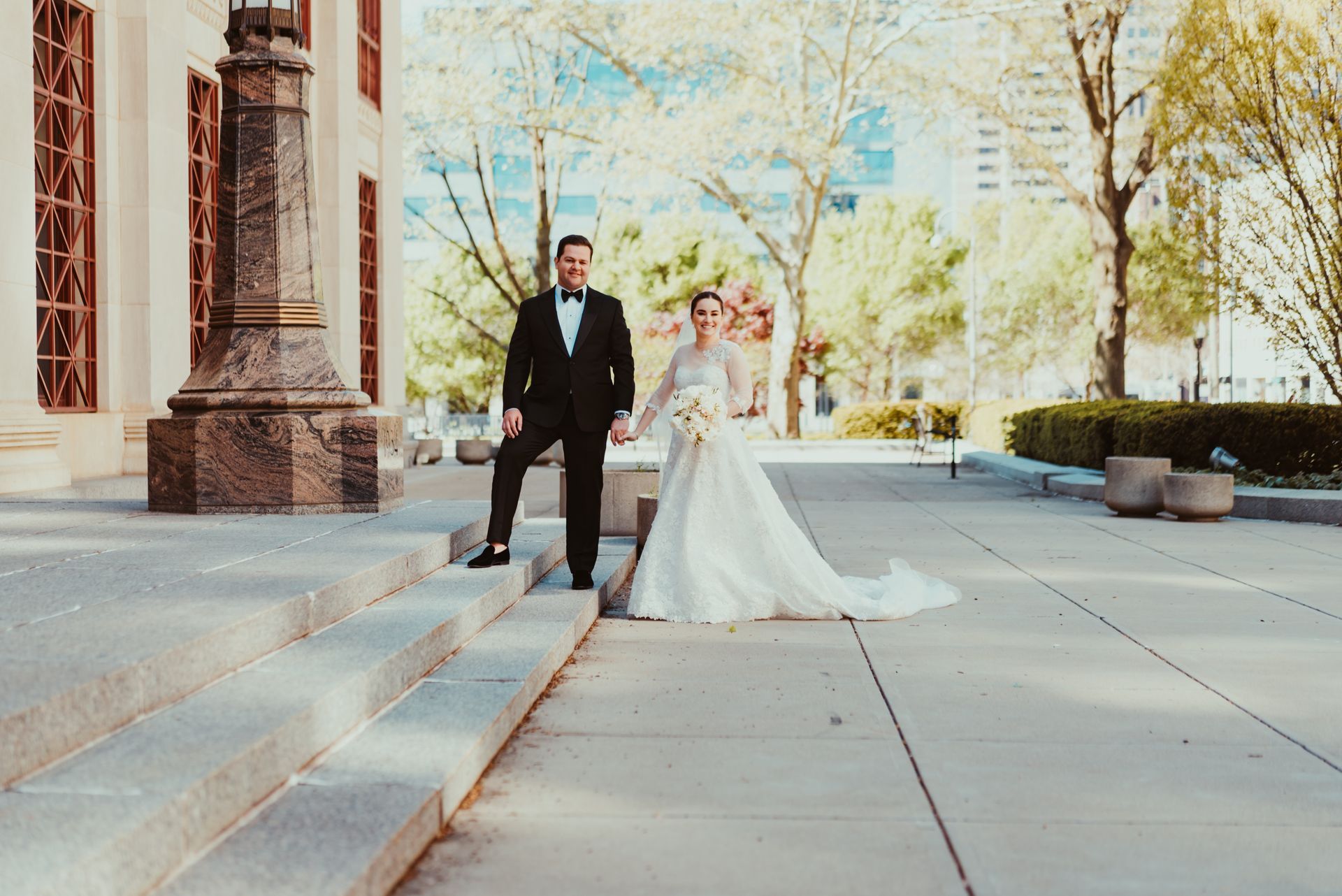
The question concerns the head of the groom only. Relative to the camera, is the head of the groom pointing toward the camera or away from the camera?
toward the camera

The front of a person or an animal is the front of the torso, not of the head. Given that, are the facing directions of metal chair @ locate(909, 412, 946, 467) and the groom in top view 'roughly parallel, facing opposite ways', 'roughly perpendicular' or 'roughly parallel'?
roughly perpendicular

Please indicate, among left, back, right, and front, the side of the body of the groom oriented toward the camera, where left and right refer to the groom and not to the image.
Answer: front

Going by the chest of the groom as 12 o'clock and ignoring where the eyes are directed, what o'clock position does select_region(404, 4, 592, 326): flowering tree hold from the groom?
The flowering tree is roughly at 6 o'clock from the groom.

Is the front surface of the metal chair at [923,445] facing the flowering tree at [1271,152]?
no

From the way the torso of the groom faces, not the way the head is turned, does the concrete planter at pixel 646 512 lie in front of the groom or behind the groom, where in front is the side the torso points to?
behind

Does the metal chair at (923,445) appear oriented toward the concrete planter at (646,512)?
no

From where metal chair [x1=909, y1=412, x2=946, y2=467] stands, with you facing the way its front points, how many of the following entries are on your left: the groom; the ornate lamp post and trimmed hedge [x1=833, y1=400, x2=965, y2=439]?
1

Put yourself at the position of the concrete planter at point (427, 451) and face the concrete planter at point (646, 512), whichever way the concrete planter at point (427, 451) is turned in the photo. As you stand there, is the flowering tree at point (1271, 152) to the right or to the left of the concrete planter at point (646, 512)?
left

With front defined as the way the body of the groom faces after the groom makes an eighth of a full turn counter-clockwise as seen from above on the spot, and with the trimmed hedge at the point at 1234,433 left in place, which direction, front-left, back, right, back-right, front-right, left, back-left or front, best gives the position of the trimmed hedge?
left

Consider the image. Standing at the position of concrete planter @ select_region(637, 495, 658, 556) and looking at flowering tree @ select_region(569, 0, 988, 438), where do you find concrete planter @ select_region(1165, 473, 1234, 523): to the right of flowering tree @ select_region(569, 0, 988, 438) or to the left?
right

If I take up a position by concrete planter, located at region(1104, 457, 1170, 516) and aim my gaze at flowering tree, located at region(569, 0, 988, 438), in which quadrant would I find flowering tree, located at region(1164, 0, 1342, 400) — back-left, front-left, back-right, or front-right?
front-right
